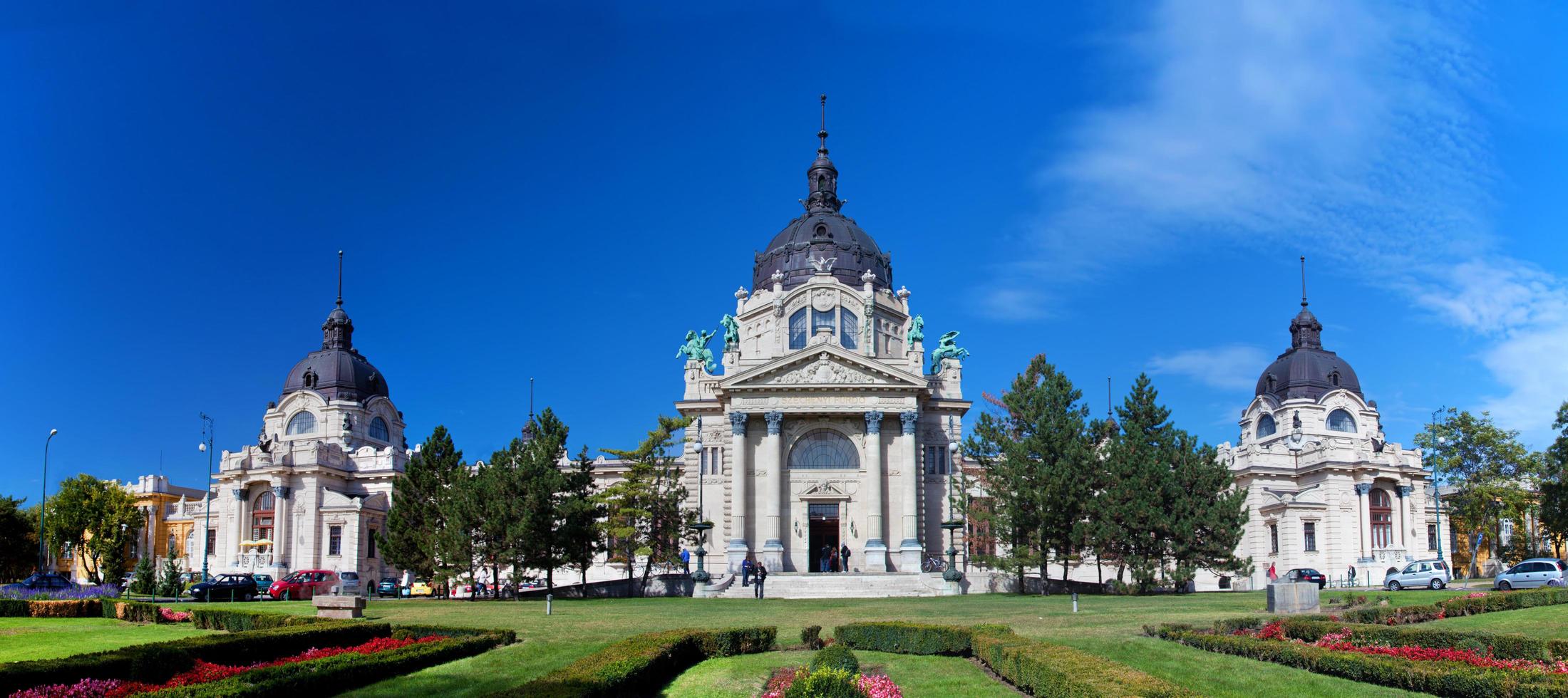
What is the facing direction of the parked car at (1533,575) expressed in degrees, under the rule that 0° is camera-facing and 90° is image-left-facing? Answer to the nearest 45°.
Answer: approximately 90°

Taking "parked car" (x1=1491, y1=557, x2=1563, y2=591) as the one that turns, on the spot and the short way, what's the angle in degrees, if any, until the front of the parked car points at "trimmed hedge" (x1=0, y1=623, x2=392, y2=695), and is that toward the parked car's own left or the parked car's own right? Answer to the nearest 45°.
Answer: approximately 45° to the parked car's own left

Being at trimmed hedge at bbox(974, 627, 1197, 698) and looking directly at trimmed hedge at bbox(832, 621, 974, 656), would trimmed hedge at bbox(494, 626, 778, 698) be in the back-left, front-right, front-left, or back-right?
front-left

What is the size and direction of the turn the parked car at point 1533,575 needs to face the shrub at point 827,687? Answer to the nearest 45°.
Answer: approximately 90° to its left

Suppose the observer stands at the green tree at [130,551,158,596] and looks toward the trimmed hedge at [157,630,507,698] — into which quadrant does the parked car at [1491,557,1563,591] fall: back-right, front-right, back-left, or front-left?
front-left

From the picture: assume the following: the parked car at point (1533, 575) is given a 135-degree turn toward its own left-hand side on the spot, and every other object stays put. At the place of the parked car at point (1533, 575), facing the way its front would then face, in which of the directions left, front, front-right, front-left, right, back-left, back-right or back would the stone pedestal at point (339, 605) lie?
right

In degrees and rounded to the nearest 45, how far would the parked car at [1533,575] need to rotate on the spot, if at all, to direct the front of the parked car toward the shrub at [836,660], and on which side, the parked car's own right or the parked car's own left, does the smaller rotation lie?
approximately 90° to the parked car's own left

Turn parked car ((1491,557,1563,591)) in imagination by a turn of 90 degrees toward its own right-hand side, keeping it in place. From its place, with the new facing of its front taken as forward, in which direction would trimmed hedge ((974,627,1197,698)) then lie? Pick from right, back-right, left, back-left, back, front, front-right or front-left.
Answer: back

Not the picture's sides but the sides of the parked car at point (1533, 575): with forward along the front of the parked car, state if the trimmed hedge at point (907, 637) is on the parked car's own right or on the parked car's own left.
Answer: on the parked car's own left

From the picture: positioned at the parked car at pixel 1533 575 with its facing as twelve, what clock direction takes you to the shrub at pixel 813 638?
The shrub is roughly at 10 o'clock from the parked car.

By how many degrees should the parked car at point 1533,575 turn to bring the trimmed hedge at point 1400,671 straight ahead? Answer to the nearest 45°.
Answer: approximately 90° to its left

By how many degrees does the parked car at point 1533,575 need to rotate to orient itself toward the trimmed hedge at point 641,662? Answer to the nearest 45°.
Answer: approximately 90° to its left

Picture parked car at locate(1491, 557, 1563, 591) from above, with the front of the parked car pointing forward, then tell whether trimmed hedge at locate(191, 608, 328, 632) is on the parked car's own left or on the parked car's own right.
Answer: on the parked car's own left
